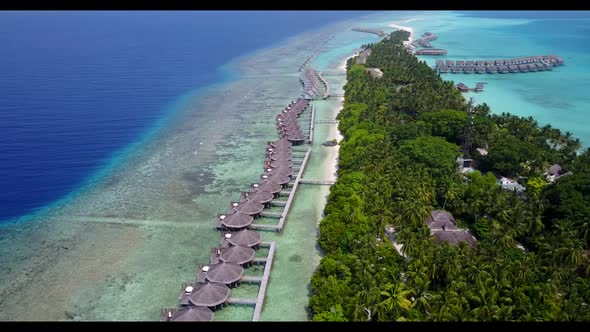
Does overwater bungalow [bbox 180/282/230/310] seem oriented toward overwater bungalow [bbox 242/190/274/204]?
no

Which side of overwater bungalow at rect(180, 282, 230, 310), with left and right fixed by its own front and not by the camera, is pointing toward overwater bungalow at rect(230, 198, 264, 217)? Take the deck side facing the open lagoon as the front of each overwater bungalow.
right

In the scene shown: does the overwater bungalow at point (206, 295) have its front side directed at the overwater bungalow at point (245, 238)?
no

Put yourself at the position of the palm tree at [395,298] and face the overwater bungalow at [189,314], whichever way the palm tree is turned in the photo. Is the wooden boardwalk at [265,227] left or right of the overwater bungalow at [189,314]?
right

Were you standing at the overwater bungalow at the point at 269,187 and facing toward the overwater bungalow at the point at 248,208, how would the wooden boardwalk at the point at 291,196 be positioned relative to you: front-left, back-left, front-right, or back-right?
back-left

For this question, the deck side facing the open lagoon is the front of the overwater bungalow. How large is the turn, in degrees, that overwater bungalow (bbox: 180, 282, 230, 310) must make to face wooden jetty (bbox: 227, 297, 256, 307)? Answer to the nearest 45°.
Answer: approximately 180°

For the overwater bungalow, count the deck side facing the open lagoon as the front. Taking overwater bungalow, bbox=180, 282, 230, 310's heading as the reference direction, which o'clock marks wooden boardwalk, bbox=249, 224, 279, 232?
The wooden boardwalk is roughly at 4 o'clock from the overwater bungalow.

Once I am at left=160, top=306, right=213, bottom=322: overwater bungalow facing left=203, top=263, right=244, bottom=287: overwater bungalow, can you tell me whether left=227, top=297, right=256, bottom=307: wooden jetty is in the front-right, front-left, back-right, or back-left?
front-right

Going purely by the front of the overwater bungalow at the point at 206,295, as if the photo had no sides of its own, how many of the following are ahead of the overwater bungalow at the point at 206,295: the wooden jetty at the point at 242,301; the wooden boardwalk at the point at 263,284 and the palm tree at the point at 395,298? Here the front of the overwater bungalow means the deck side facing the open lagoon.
0

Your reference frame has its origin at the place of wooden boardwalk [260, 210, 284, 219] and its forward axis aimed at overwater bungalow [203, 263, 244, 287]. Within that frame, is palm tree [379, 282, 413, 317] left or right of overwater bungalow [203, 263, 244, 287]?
left

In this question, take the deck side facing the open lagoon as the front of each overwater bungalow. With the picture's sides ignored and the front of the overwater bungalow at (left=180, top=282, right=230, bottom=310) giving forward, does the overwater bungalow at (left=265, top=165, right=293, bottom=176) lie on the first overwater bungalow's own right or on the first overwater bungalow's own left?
on the first overwater bungalow's own right

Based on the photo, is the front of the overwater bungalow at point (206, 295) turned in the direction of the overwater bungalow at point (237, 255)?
no

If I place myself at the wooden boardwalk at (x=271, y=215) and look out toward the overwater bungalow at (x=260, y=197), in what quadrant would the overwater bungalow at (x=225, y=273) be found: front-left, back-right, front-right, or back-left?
back-left
